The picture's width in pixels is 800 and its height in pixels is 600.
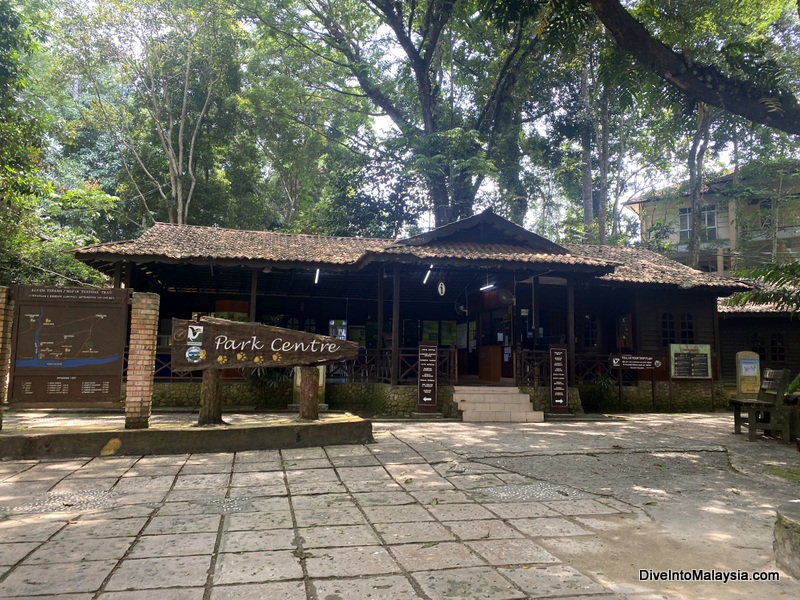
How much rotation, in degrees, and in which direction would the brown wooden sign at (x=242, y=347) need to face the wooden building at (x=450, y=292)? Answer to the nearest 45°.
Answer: approximately 135° to its left

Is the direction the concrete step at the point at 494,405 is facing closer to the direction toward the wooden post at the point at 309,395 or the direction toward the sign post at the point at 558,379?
the wooden post

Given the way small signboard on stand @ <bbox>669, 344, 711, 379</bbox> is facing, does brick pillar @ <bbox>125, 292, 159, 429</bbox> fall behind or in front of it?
in front

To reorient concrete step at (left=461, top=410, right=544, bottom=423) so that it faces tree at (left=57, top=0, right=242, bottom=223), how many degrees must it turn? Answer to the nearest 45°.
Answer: approximately 135° to its right

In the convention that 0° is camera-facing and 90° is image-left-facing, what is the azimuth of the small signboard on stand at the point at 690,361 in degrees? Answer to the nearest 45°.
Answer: approximately 0°

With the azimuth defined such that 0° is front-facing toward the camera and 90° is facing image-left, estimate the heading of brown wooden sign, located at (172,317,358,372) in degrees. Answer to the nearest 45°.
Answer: approximately 0°

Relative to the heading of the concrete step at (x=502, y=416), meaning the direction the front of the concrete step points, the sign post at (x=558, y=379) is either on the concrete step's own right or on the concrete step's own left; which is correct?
on the concrete step's own left

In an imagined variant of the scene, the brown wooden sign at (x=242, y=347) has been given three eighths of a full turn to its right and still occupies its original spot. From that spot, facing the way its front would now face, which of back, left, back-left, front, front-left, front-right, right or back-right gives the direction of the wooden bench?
back-right

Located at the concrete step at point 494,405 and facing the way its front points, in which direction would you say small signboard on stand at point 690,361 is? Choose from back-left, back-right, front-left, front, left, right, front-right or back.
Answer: back-left

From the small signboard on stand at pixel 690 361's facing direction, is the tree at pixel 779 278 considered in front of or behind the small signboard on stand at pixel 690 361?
in front
